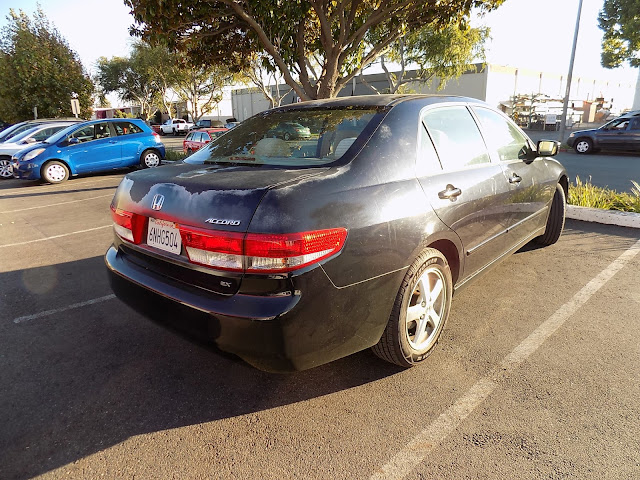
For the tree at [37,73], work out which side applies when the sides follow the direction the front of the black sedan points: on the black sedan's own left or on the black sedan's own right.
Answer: on the black sedan's own left

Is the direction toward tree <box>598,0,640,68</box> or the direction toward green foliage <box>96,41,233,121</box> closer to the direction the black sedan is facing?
the tree

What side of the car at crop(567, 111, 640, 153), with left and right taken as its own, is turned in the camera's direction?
left

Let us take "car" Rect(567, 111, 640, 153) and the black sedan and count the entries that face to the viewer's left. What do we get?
1

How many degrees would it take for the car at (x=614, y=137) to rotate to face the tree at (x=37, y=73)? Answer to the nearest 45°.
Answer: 0° — it already faces it

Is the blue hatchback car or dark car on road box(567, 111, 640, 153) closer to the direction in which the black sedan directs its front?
the dark car on road

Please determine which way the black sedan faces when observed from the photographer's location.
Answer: facing away from the viewer and to the right of the viewer

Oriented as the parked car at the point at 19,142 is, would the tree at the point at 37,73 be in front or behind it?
behind
